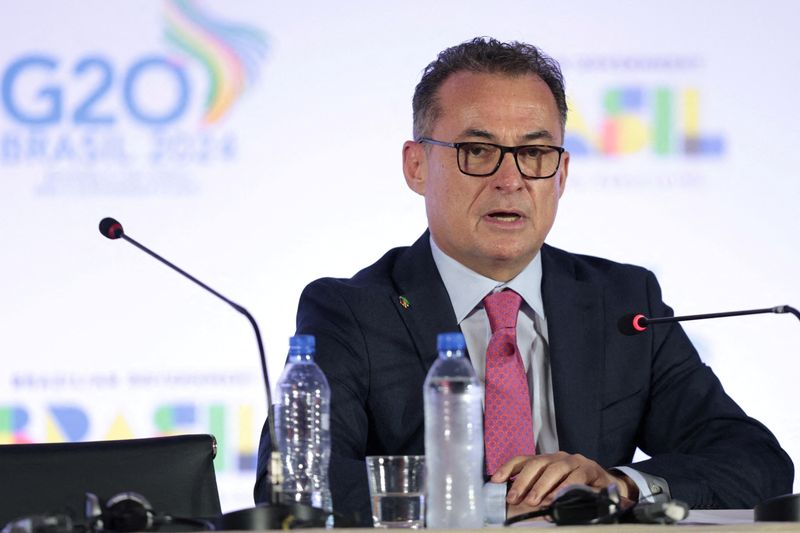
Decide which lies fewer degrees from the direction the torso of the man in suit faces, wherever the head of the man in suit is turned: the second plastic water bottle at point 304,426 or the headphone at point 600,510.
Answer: the headphone

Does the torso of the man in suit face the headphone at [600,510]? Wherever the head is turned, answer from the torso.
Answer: yes

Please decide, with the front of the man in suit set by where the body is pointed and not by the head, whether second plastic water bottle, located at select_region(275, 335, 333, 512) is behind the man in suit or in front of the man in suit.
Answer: in front

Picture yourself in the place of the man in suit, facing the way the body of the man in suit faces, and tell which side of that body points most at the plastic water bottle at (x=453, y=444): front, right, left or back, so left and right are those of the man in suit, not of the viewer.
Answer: front

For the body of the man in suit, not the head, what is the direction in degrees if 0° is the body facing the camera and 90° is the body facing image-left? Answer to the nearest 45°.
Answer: approximately 0°

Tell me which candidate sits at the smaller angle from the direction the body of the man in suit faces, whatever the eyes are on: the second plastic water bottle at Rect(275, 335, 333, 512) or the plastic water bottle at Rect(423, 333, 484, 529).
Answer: the plastic water bottle
